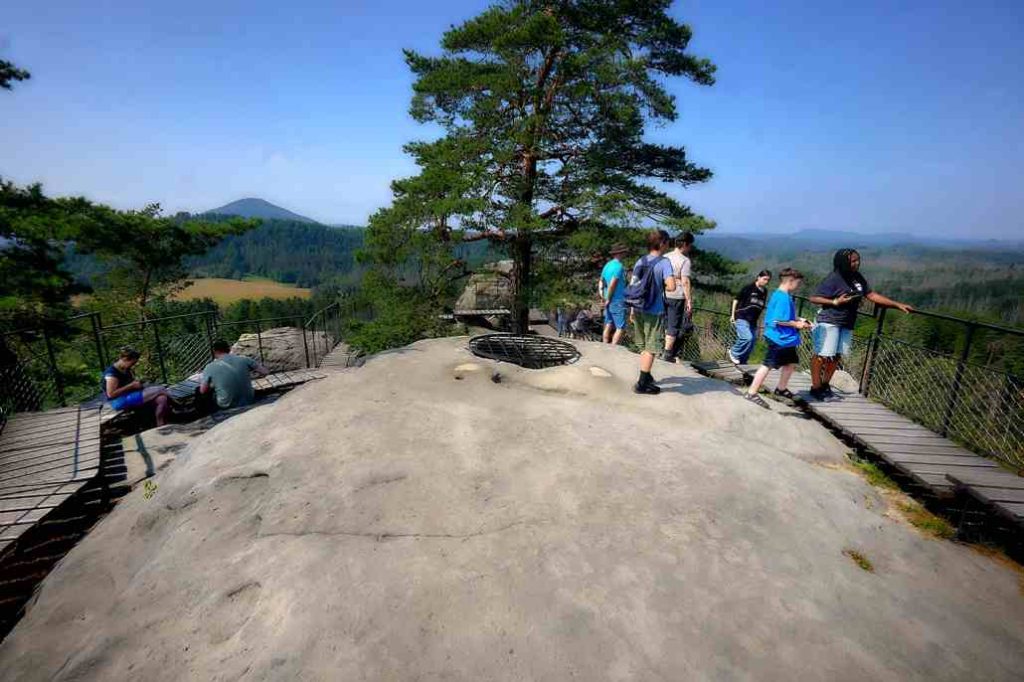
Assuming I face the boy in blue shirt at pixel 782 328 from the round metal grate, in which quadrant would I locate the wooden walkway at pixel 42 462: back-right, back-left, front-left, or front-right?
back-right

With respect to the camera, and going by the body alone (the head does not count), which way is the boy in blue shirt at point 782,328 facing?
to the viewer's right

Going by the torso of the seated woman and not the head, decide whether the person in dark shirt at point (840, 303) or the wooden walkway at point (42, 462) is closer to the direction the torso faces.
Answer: the person in dark shirt

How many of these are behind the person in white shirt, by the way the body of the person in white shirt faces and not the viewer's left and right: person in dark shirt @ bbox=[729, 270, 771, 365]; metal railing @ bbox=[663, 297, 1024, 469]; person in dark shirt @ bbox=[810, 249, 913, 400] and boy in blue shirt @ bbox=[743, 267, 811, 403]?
0

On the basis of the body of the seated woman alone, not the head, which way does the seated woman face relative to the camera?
to the viewer's right

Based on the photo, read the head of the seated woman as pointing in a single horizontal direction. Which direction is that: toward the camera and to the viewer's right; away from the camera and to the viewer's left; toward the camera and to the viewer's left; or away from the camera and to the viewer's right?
toward the camera and to the viewer's right

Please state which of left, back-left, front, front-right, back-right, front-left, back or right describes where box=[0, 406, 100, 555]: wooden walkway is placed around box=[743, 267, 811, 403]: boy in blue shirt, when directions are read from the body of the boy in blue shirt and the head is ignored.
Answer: back-right

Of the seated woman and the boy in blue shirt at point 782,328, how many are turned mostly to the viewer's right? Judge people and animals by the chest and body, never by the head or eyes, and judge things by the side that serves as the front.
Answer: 2

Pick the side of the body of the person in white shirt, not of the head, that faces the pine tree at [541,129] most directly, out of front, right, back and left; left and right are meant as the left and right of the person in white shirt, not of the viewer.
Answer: left

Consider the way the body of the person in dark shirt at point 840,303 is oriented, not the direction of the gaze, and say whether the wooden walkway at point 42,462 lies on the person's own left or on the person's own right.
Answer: on the person's own right

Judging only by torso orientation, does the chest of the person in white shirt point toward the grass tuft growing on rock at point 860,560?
no
